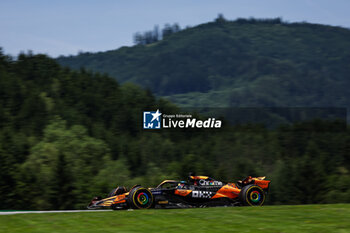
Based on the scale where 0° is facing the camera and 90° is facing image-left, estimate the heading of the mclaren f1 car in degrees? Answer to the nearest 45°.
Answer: approximately 45°
